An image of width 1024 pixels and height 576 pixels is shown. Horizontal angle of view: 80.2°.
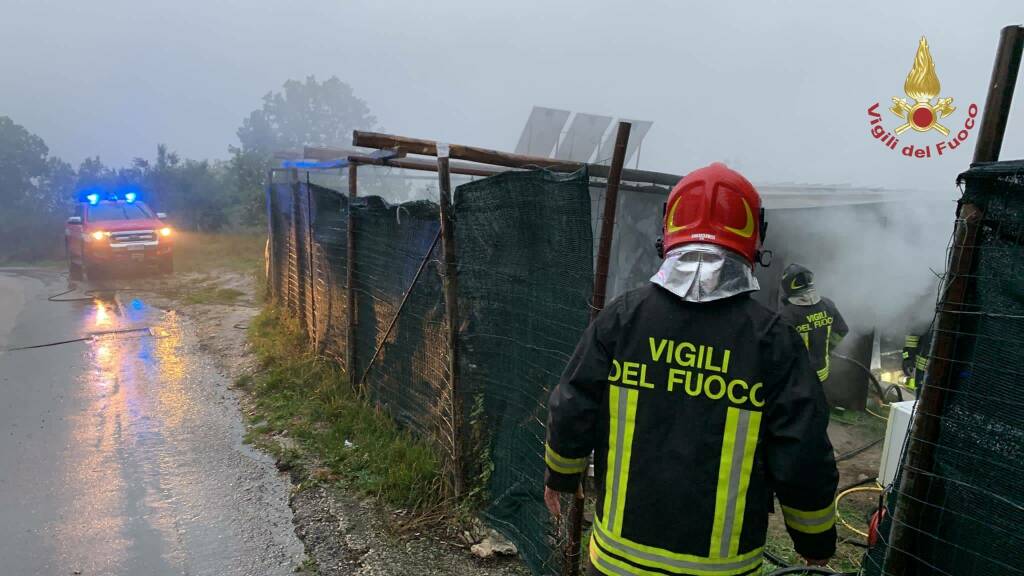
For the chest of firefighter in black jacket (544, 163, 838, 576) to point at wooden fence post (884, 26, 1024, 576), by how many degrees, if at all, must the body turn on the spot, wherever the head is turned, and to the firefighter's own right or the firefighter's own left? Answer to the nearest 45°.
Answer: approximately 45° to the firefighter's own right

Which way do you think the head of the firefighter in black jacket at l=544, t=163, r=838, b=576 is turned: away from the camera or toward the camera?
away from the camera

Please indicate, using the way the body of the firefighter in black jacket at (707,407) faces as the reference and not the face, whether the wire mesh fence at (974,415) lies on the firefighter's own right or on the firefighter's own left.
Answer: on the firefighter's own right

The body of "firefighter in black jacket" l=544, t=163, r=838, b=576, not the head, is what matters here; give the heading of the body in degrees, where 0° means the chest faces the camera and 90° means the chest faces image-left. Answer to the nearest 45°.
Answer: approximately 180°
